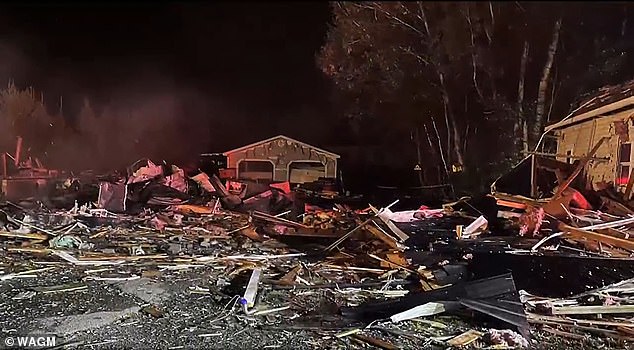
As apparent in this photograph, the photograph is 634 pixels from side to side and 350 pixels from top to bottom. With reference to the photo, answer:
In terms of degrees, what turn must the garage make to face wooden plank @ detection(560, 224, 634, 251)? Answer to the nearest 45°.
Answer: approximately 90° to its left

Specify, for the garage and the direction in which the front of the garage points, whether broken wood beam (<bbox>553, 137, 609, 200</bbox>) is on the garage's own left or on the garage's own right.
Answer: on the garage's own left

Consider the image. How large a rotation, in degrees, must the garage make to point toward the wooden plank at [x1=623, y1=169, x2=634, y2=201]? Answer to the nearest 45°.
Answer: approximately 90° to its left

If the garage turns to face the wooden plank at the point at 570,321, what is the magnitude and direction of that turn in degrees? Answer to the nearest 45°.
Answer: approximately 45° to its left

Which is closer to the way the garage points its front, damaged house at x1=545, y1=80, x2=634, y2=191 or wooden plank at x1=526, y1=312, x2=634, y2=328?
the wooden plank

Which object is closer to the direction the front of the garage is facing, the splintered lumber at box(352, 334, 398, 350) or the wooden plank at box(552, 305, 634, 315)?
the splintered lumber

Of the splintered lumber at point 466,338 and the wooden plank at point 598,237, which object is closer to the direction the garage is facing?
the splintered lumber

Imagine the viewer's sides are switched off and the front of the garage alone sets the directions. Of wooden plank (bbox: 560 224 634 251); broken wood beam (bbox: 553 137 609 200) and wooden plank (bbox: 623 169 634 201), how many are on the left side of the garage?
3

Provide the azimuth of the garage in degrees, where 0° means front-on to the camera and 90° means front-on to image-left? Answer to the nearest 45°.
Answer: approximately 0°

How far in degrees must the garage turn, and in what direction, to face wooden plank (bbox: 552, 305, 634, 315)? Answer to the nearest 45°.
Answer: approximately 45° to its left

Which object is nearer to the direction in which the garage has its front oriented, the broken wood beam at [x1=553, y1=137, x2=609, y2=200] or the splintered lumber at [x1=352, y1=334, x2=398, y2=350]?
the splintered lumber
